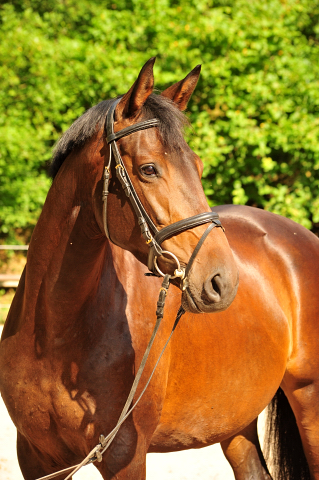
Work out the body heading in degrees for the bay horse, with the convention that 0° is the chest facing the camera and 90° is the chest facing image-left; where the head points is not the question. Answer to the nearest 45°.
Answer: approximately 45°
